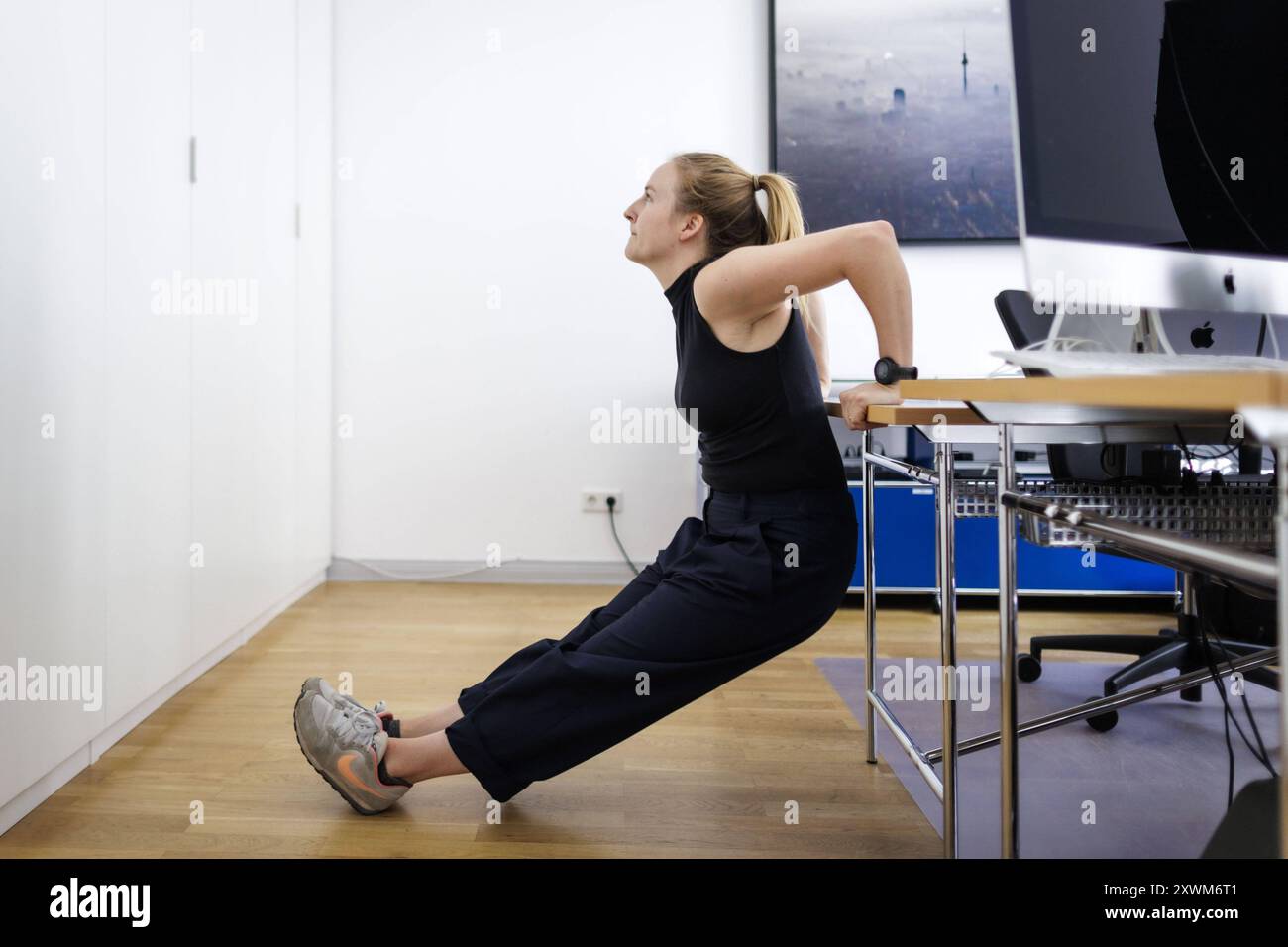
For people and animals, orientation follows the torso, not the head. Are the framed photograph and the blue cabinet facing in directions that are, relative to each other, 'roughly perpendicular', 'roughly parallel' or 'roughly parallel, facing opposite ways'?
roughly parallel

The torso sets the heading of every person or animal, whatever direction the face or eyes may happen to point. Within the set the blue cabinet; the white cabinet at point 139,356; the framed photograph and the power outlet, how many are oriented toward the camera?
3

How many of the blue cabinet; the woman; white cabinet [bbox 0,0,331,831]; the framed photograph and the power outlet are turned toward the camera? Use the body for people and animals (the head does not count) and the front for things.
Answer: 3

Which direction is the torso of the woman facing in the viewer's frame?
to the viewer's left

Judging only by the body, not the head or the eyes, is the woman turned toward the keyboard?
no

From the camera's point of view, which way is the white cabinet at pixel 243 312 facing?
to the viewer's right

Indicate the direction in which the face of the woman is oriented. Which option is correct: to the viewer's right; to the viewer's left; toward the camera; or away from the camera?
to the viewer's left

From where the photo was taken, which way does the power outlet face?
toward the camera

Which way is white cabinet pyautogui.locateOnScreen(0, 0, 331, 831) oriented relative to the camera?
to the viewer's right

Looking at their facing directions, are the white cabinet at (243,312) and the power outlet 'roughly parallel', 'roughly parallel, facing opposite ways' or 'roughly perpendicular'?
roughly perpendicular

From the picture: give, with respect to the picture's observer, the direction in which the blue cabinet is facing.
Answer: facing the viewer
